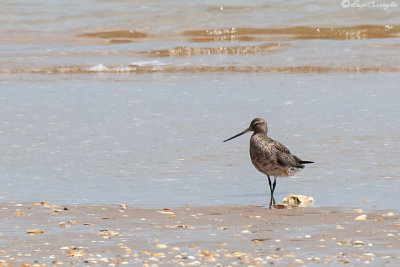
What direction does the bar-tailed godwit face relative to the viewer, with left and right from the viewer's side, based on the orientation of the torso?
facing to the left of the viewer
